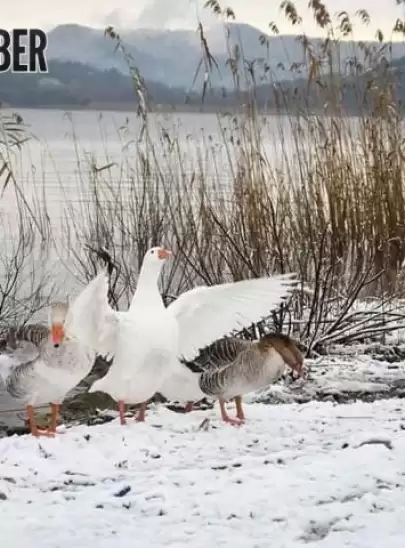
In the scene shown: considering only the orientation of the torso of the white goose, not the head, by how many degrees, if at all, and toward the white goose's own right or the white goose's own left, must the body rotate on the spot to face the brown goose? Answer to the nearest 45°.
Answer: approximately 45° to the white goose's own left

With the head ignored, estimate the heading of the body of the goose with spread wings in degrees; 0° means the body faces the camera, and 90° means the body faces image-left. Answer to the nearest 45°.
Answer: approximately 315°

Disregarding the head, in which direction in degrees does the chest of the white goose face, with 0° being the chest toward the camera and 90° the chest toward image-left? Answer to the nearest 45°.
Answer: approximately 315°

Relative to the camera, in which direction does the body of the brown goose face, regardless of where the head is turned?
to the viewer's right

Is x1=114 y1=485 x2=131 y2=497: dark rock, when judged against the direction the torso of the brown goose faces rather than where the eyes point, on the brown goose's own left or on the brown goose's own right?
on the brown goose's own right
